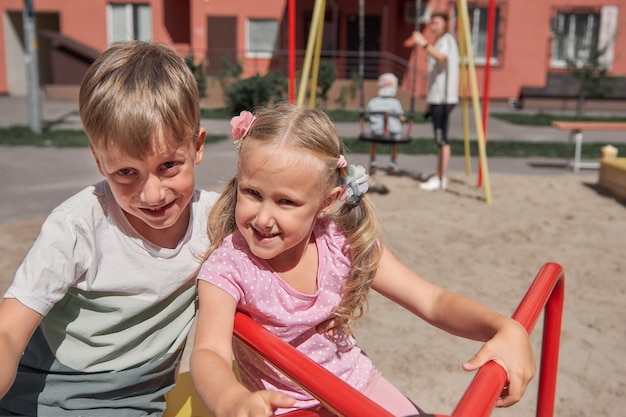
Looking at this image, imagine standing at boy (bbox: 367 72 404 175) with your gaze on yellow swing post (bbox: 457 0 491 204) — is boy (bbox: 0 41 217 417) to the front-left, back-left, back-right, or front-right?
front-right

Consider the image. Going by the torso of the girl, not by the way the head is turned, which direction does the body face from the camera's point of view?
toward the camera

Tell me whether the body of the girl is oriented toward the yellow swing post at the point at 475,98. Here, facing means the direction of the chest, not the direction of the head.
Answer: no

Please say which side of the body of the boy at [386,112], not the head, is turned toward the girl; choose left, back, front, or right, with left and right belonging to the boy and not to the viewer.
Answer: front

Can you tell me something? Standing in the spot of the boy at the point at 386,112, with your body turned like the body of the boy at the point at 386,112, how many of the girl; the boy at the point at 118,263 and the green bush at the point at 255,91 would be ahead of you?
2

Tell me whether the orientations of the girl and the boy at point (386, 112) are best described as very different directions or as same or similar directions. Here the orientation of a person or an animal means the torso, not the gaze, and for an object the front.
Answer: same or similar directions

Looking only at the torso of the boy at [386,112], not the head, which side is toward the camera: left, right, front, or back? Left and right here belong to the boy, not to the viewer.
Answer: front

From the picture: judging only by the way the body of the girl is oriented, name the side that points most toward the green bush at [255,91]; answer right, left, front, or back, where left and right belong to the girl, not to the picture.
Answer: back

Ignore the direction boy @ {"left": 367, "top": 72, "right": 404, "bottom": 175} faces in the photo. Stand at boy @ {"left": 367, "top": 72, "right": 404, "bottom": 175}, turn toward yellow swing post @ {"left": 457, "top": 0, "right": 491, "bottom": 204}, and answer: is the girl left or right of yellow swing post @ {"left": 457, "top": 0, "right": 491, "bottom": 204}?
right

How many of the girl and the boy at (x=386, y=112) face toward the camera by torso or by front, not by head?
2

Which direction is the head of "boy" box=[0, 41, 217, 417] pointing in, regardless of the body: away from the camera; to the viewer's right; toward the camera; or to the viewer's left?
toward the camera

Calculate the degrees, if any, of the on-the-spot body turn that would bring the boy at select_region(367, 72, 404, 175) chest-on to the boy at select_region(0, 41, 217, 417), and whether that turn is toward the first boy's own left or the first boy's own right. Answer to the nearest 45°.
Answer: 0° — they already face them

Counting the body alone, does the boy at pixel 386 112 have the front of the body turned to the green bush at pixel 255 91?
no

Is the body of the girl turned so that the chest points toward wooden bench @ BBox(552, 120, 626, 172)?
no

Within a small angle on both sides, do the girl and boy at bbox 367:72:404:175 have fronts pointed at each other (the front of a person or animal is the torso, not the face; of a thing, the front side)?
no
